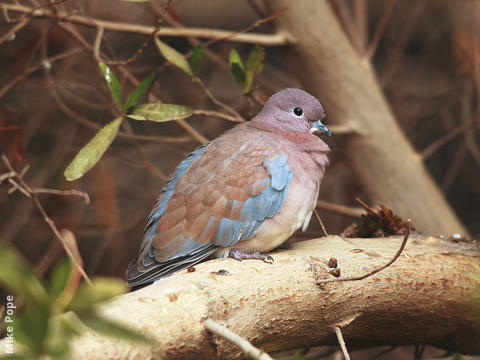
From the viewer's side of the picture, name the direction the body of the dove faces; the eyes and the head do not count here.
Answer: to the viewer's right

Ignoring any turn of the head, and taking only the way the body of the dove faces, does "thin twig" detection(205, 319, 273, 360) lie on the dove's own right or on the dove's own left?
on the dove's own right

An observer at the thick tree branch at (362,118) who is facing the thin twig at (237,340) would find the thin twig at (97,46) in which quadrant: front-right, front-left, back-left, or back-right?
front-right

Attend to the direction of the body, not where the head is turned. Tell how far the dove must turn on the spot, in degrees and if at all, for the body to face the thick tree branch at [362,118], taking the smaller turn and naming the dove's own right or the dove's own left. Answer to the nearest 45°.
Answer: approximately 45° to the dove's own left

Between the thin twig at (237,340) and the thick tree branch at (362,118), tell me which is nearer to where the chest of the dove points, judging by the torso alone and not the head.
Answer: the thick tree branch
